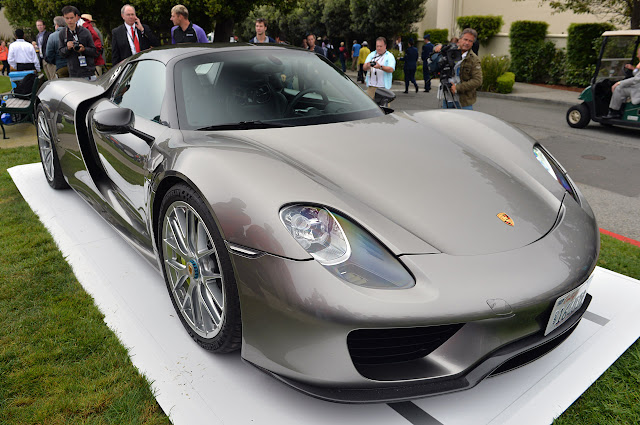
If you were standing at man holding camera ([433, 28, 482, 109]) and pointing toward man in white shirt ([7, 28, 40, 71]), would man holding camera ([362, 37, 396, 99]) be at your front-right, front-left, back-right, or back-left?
front-right

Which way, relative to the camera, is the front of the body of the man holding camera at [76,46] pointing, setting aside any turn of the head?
toward the camera

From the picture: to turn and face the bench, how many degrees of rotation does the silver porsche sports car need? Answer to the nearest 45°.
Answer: approximately 180°

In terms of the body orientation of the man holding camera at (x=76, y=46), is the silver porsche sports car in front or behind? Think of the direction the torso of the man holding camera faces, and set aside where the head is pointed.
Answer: in front

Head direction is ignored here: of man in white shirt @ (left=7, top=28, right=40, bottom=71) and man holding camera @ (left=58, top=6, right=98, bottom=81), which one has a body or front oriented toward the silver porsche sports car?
the man holding camera

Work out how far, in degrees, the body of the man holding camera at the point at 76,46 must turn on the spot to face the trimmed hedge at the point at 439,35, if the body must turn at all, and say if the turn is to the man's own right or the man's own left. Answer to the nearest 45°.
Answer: approximately 135° to the man's own left
